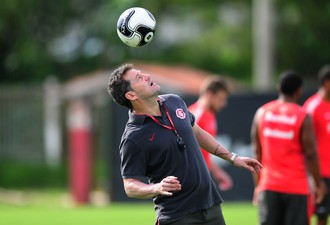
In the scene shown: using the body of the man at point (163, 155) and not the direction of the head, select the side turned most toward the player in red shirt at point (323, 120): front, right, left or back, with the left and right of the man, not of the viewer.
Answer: left

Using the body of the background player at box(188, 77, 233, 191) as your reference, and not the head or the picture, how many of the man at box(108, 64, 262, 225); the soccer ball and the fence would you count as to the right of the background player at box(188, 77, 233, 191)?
2

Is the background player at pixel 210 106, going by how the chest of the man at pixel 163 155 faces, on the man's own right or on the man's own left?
on the man's own left

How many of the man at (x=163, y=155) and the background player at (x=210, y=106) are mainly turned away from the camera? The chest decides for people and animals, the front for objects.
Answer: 0

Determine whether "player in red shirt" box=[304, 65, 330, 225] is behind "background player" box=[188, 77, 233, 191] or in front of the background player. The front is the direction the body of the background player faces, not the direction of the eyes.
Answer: in front

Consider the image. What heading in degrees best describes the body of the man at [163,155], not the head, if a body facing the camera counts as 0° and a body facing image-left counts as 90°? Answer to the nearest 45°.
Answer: approximately 315°

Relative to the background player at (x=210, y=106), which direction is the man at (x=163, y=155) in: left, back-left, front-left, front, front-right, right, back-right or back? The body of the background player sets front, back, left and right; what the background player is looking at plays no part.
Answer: right
